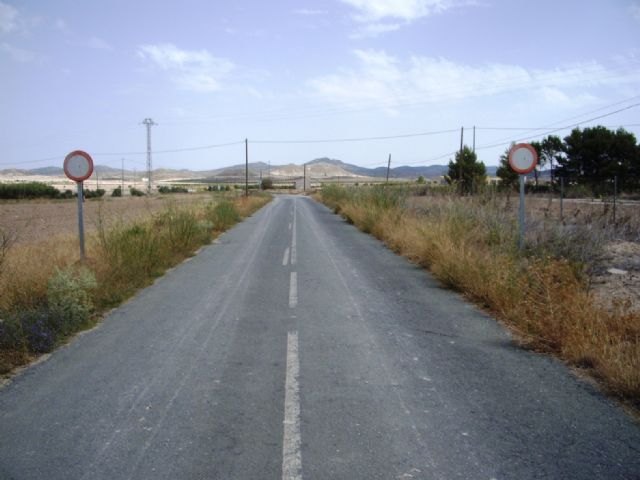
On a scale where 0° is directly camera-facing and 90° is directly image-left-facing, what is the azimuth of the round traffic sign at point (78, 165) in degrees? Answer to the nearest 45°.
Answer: approximately 0°

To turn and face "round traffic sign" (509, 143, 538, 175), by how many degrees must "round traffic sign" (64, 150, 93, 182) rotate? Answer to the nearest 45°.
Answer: approximately 45° to its left

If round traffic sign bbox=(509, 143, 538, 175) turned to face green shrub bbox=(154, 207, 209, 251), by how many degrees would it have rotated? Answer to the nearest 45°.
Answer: approximately 90° to its right

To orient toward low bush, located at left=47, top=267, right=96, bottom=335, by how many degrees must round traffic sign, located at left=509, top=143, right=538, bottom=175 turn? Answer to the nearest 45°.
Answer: approximately 45° to its right

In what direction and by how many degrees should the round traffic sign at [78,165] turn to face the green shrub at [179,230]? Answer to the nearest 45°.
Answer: approximately 135° to its left

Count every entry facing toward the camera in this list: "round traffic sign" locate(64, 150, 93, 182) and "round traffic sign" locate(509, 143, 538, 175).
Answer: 2

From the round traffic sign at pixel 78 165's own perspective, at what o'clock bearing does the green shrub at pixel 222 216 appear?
The green shrub is roughly at 7 o'clock from the round traffic sign.

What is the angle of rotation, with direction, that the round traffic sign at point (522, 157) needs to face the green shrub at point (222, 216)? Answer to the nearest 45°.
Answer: approximately 135° to its right

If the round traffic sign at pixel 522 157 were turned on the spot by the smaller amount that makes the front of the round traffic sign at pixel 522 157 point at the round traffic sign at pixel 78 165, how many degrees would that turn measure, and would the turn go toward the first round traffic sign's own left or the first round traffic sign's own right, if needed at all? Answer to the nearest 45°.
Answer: approximately 90° to the first round traffic sign's own right
